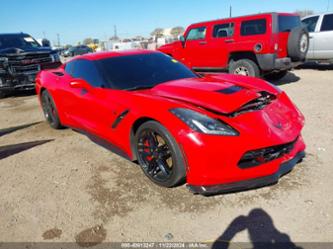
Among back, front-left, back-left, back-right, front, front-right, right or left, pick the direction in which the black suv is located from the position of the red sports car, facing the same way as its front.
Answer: back

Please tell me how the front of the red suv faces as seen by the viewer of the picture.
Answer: facing away from the viewer and to the left of the viewer

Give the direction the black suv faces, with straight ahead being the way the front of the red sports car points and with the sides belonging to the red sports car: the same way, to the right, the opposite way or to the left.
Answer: the same way

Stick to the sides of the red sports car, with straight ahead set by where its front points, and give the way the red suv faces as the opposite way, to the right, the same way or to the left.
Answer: the opposite way

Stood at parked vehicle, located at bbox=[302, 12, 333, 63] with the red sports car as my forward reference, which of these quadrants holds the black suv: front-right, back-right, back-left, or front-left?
front-right

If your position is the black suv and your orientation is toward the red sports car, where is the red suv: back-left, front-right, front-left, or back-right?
front-left

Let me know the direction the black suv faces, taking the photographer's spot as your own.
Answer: facing the viewer and to the right of the viewer

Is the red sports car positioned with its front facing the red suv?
no

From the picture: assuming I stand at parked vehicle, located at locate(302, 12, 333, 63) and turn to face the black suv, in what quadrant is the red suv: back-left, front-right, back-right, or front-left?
front-left

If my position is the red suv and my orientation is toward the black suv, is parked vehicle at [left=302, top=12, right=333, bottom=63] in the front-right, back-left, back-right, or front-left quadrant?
back-right
